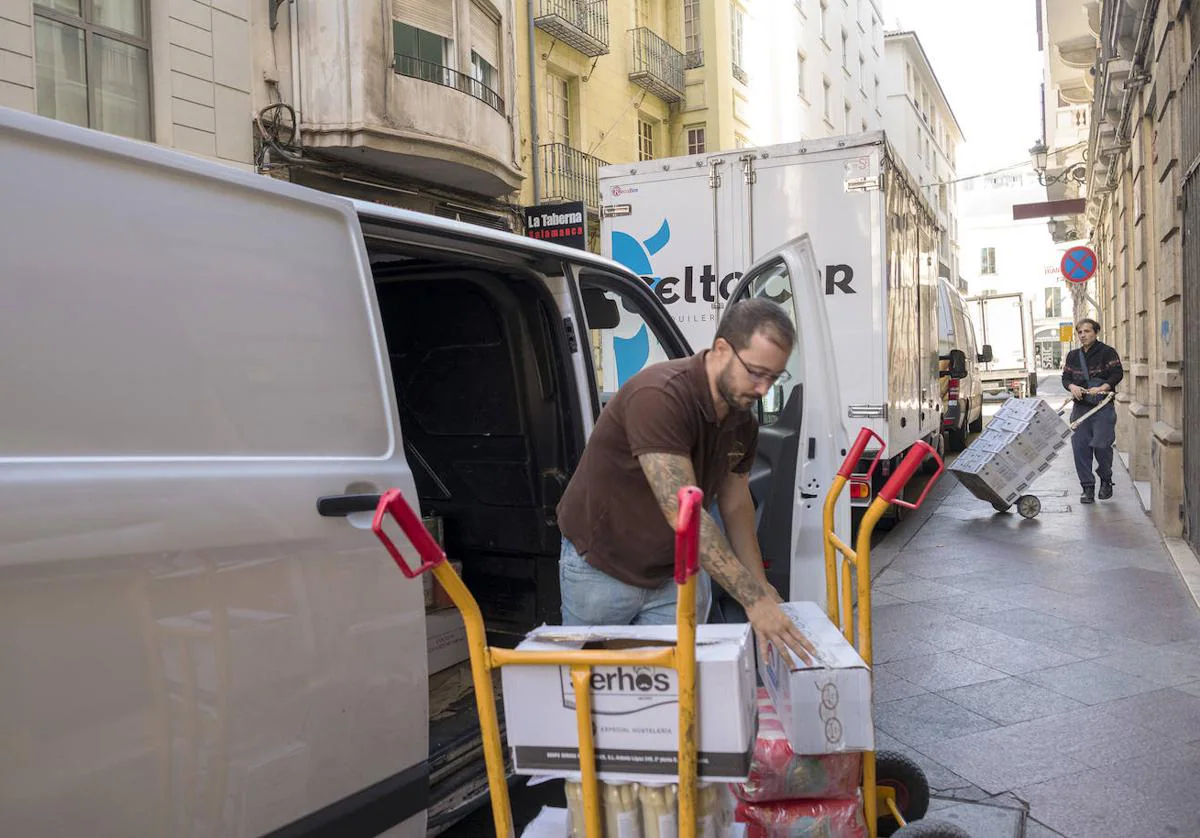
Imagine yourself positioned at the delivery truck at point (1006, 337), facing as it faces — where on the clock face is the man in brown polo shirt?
The man in brown polo shirt is roughly at 6 o'clock from the delivery truck.

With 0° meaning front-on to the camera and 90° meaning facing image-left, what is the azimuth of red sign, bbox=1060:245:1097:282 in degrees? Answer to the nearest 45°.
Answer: approximately 0°

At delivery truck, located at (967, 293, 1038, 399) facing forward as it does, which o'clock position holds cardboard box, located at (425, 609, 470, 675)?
The cardboard box is roughly at 6 o'clock from the delivery truck.

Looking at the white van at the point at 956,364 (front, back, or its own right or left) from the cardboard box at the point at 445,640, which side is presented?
back

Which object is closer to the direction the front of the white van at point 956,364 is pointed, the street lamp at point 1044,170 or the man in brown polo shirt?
the street lamp

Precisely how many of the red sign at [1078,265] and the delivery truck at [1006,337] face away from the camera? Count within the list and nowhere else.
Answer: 1

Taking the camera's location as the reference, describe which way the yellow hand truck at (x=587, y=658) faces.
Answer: facing away from the viewer

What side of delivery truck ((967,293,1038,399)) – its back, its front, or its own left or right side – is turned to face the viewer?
back

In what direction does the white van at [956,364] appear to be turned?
away from the camera

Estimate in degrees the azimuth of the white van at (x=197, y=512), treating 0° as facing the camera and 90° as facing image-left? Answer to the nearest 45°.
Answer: approximately 225°

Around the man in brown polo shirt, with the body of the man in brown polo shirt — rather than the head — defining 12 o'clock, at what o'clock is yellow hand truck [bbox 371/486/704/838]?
The yellow hand truck is roughly at 2 o'clock from the man in brown polo shirt.

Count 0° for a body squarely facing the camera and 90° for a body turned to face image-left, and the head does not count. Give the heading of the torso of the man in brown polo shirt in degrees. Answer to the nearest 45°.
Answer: approximately 315°

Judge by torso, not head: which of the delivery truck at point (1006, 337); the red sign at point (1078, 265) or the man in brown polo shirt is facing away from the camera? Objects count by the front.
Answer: the delivery truck
